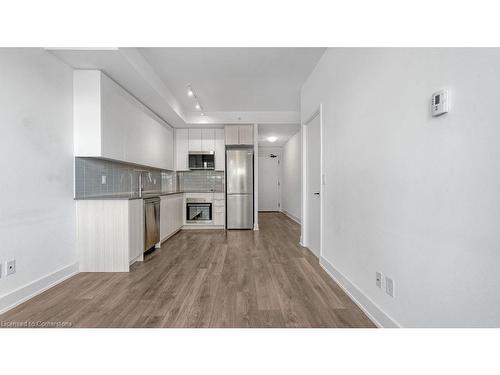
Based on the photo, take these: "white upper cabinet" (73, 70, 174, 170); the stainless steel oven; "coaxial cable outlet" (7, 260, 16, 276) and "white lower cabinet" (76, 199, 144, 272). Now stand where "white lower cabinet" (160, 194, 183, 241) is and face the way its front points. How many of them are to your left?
1

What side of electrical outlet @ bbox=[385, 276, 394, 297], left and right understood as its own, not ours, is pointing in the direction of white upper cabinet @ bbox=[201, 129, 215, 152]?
right

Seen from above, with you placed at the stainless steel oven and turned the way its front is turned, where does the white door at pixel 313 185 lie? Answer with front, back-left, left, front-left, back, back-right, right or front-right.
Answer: front-left

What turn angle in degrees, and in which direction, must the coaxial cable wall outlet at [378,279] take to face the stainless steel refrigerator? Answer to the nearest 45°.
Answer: approximately 90° to its right

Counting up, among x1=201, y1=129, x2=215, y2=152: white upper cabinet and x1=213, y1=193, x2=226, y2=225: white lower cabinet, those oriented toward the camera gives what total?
2

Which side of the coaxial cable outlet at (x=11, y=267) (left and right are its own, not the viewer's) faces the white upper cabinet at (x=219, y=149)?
left

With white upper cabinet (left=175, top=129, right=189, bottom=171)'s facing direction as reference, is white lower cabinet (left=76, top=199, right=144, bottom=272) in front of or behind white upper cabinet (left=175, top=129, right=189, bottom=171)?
in front

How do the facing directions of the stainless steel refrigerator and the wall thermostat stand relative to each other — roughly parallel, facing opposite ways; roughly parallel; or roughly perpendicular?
roughly perpendicular

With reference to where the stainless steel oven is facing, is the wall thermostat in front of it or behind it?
in front

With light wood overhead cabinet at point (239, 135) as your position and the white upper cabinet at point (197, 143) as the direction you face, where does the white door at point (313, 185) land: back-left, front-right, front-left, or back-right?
back-left

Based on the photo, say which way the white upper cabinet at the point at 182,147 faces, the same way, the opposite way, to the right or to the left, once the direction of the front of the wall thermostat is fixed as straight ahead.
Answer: to the left

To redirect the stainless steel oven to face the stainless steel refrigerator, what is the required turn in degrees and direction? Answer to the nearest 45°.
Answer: approximately 90° to its left
